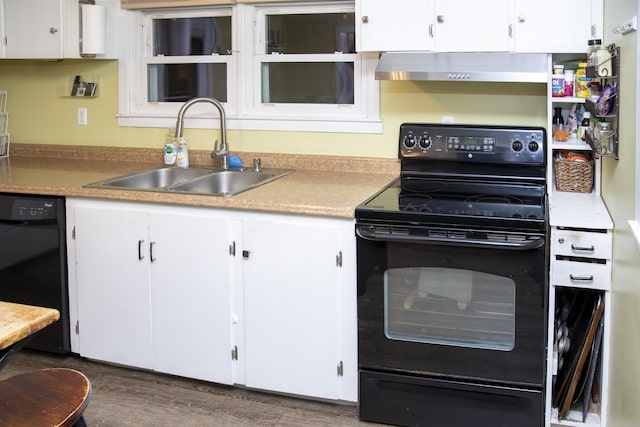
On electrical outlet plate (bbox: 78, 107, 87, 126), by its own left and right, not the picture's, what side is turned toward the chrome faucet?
left

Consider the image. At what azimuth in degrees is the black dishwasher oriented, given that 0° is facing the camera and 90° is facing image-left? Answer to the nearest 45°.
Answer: approximately 45°

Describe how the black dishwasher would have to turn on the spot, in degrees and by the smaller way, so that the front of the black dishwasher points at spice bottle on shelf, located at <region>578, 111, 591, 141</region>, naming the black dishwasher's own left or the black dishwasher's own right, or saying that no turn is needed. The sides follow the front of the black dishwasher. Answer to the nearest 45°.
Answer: approximately 90° to the black dishwasher's own left

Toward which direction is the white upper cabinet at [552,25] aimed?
toward the camera

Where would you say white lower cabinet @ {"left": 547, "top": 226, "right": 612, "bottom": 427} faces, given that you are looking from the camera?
facing the viewer

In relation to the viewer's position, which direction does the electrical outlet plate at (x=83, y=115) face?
facing the viewer and to the left of the viewer
